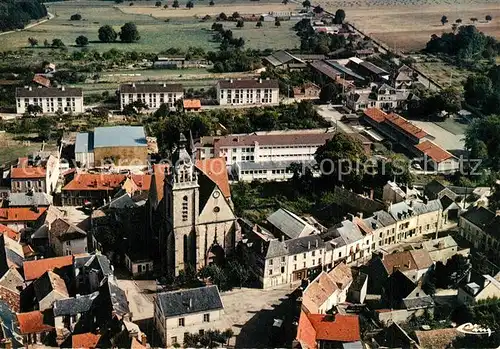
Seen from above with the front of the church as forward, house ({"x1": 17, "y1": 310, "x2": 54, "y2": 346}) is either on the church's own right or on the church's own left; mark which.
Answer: on the church's own right

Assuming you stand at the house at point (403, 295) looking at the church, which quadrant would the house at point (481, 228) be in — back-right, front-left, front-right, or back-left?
back-right

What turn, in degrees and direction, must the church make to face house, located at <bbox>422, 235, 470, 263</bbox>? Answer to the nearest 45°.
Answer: approximately 45° to its left

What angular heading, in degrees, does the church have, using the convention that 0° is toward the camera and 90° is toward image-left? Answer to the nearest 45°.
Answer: approximately 315°

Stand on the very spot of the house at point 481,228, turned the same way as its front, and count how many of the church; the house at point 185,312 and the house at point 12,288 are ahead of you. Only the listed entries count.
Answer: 3

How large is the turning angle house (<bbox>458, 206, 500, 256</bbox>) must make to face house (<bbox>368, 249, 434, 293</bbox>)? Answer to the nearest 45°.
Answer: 0° — it already faces it

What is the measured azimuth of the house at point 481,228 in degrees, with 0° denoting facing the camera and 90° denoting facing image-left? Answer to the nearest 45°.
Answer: approximately 45°

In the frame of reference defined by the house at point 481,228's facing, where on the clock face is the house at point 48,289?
the house at point 48,289 is roughly at 12 o'clock from the house at point 481,228.
